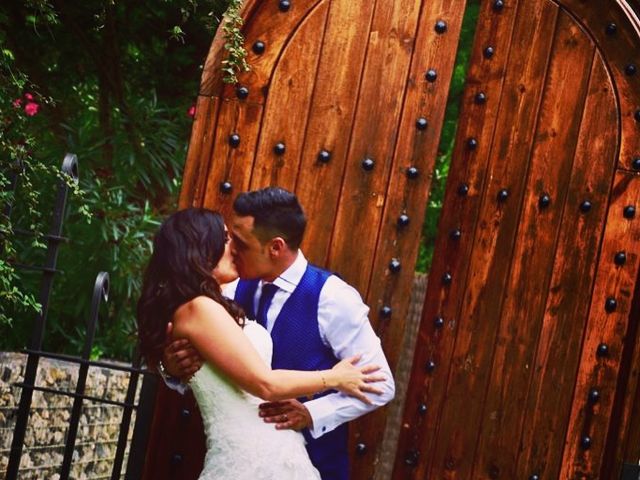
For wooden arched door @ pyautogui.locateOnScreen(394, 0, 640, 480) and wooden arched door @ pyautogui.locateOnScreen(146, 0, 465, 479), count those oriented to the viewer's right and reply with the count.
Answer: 0

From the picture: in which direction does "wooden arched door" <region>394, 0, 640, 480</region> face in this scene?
toward the camera

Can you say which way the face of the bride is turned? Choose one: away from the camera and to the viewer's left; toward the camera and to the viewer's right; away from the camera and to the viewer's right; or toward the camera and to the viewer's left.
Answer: away from the camera and to the viewer's right

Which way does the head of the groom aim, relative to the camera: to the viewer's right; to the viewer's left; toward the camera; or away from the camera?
to the viewer's left

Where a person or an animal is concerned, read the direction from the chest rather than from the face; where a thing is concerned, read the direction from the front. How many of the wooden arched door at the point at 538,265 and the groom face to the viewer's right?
0

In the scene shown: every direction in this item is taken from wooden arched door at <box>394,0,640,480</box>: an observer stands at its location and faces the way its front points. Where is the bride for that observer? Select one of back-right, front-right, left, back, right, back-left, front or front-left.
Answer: front-right

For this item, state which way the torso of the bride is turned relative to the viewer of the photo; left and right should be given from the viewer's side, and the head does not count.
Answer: facing to the right of the viewer

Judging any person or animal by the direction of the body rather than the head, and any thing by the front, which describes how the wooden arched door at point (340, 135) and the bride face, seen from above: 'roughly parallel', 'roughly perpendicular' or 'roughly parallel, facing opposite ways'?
roughly perpendicular

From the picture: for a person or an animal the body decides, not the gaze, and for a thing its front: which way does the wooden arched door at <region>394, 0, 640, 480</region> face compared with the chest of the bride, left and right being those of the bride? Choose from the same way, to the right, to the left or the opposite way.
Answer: to the right

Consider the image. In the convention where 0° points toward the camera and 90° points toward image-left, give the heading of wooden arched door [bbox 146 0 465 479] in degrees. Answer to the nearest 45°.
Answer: approximately 0°
